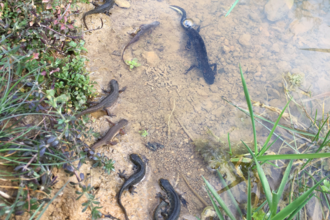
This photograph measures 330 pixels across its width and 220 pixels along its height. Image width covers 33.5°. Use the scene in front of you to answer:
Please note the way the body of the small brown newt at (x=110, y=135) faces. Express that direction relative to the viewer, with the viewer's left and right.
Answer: facing away from the viewer and to the right of the viewer

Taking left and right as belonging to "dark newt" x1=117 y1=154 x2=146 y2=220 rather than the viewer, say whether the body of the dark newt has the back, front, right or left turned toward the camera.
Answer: back
